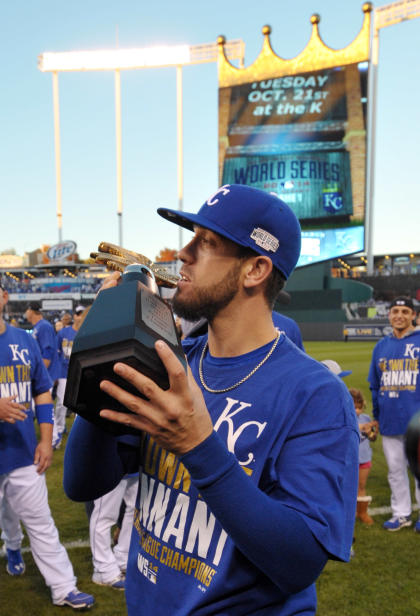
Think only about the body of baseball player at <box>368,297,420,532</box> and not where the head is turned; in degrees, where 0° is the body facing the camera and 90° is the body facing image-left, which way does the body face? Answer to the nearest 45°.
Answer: approximately 0°

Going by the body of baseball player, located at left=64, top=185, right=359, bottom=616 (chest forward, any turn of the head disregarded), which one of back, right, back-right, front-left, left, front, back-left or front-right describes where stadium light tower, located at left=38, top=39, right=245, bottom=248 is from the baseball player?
back-right

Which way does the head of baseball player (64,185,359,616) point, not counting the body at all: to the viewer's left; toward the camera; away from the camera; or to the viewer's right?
to the viewer's left

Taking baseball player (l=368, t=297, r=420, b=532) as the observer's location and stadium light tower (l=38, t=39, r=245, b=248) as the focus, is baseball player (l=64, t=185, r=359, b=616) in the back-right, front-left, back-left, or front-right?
back-left

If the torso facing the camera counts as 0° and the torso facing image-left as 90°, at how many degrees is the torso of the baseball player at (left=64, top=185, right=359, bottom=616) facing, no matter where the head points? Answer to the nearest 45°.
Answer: approximately 45°

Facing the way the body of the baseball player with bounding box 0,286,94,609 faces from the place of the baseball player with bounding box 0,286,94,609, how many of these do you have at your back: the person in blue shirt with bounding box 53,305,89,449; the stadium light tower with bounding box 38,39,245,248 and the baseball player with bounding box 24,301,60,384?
3

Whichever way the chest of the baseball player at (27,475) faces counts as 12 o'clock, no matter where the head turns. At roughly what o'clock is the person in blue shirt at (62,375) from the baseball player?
The person in blue shirt is roughly at 6 o'clock from the baseball player.
